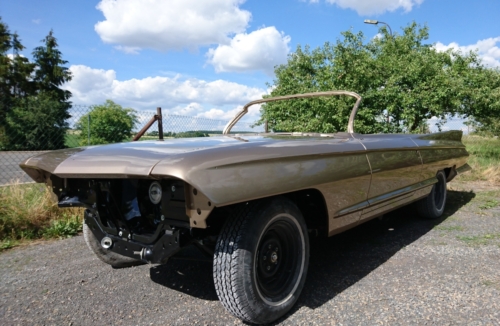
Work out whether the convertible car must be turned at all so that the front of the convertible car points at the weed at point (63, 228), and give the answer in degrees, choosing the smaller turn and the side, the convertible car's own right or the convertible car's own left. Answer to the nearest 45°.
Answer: approximately 90° to the convertible car's own right

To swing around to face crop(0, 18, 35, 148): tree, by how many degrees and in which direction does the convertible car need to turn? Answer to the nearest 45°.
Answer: approximately 90° to its right

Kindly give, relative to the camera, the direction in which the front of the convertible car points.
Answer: facing the viewer and to the left of the viewer

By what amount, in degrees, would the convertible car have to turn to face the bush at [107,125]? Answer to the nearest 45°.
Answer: approximately 90° to its right

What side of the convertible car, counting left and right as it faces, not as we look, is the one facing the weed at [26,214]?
right

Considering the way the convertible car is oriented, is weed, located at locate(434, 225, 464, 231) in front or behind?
behind

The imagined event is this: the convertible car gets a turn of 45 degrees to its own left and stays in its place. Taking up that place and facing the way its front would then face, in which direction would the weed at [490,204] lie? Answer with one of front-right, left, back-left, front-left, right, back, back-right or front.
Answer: back-left

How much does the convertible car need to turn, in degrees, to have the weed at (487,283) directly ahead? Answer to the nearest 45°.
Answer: approximately 135° to its left
